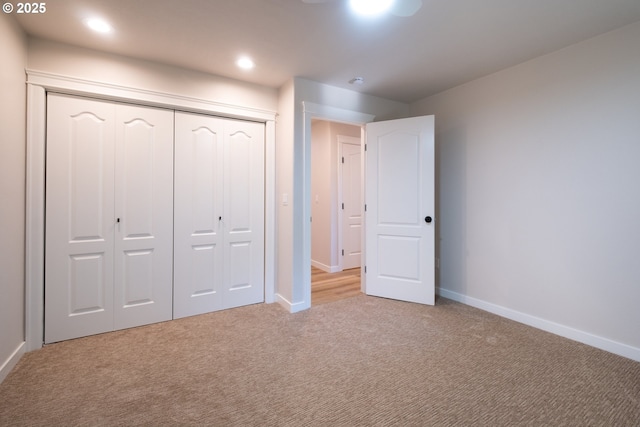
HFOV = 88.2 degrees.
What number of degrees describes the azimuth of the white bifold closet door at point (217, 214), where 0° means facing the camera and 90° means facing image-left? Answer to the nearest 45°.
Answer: approximately 315°

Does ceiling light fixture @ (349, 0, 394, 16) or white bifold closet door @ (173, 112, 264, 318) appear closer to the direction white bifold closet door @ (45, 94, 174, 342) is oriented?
the ceiling light fixture

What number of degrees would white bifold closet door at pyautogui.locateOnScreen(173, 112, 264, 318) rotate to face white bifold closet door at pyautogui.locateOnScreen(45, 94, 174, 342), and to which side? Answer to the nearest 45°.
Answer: approximately 135° to its right

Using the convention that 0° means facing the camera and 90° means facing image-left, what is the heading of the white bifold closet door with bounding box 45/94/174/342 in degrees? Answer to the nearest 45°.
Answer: approximately 315°

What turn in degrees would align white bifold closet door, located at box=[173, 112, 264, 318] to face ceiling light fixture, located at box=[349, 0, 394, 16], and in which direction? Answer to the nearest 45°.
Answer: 0° — it already faces it

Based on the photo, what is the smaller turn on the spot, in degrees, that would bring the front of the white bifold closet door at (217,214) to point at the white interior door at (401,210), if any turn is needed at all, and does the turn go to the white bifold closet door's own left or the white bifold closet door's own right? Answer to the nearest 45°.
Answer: approximately 45° to the white bifold closet door's own left
